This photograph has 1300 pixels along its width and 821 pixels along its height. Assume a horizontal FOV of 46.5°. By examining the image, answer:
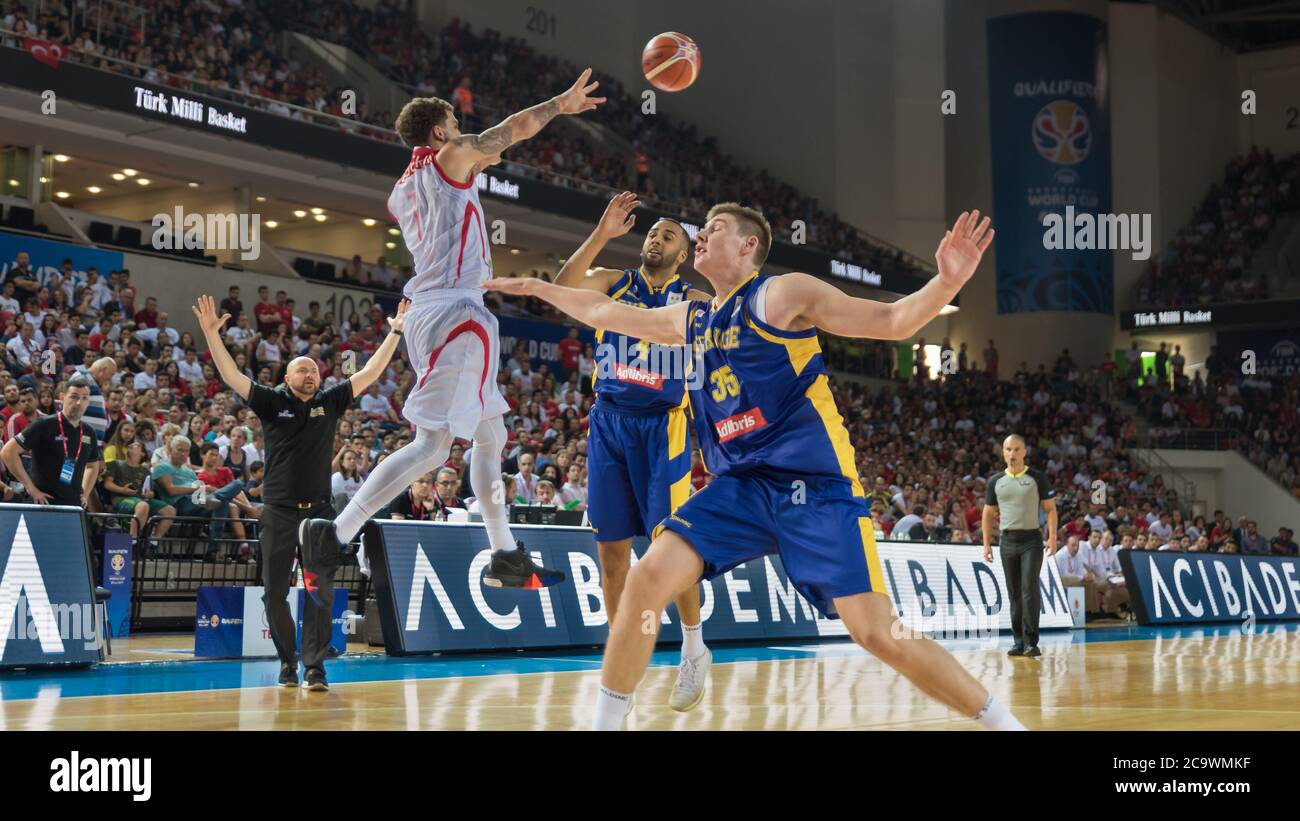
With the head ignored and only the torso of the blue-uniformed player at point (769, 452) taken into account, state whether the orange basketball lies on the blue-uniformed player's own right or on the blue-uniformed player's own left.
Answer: on the blue-uniformed player's own right

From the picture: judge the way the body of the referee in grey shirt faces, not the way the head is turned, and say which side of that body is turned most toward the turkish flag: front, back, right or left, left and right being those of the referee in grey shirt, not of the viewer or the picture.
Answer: right

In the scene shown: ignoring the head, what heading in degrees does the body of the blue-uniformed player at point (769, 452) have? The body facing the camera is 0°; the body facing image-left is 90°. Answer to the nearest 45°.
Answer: approximately 45°

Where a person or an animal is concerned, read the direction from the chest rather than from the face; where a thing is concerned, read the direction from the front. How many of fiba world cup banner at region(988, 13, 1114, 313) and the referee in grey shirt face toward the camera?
2

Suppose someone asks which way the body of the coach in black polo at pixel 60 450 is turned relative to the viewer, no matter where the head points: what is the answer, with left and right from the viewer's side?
facing the viewer and to the right of the viewer

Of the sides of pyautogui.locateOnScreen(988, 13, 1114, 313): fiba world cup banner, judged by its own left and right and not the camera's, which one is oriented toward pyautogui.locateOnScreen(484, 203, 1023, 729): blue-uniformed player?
front

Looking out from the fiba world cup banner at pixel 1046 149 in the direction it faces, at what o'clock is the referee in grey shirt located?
The referee in grey shirt is roughly at 12 o'clock from the fiba world cup banner.

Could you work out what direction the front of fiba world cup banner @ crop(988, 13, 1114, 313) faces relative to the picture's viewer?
facing the viewer

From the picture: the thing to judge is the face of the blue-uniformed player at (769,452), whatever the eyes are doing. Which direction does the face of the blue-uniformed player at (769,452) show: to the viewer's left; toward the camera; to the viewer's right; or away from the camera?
to the viewer's left

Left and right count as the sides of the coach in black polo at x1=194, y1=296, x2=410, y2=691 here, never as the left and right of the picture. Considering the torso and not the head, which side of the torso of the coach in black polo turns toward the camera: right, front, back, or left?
front

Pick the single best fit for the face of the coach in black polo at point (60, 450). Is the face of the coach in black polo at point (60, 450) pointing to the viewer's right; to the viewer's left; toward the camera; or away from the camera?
toward the camera

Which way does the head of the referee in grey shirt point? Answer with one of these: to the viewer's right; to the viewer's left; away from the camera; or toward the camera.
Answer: toward the camera

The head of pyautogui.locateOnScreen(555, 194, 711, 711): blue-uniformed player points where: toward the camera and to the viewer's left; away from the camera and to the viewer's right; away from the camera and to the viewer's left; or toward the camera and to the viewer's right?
toward the camera and to the viewer's left

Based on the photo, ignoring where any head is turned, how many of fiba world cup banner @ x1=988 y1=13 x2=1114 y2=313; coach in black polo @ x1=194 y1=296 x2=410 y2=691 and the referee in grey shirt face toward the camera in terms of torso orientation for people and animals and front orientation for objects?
3

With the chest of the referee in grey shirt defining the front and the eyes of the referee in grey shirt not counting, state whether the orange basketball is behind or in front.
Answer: in front
